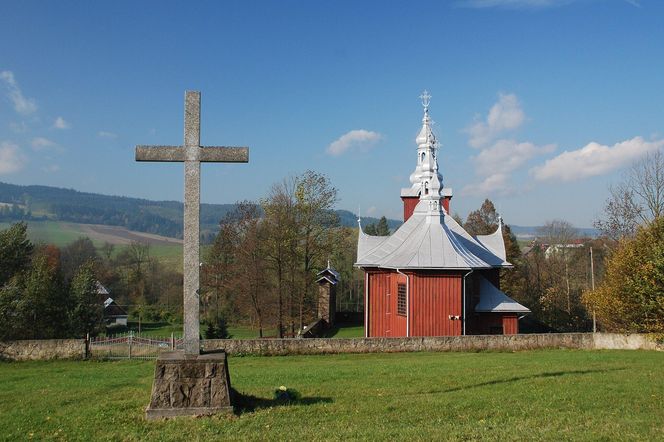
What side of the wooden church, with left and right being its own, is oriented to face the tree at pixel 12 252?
left

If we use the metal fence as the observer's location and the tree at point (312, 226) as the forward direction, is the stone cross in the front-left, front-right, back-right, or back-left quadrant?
back-right

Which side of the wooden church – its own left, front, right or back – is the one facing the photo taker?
back

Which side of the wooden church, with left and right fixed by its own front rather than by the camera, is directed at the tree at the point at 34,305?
left

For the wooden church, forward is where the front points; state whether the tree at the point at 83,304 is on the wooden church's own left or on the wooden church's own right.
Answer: on the wooden church's own left

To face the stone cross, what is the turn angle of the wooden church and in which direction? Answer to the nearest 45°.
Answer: approximately 180°

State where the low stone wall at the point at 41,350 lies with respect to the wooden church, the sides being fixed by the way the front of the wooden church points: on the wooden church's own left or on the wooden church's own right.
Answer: on the wooden church's own left
